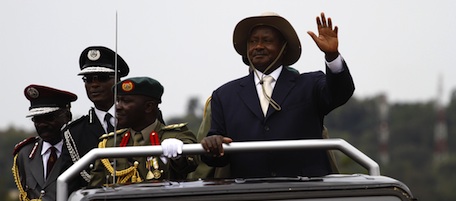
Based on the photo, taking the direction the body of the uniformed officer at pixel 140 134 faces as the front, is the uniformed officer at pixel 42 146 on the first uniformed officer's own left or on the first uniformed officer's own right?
on the first uniformed officer's own right

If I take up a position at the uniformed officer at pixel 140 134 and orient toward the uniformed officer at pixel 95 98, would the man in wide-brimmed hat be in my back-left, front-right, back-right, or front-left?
back-right

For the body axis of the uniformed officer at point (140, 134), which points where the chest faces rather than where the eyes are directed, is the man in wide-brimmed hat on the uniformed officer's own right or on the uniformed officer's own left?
on the uniformed officer's own left

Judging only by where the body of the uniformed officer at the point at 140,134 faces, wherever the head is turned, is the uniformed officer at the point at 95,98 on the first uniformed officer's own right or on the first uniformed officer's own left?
on the first uniformed officer's own right

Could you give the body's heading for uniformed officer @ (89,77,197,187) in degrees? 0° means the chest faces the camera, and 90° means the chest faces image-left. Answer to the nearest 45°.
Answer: approximately 45°

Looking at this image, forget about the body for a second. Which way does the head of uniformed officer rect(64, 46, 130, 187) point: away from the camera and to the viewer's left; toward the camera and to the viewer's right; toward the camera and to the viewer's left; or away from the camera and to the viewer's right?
toward the camera and to the viewer's left
